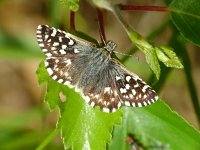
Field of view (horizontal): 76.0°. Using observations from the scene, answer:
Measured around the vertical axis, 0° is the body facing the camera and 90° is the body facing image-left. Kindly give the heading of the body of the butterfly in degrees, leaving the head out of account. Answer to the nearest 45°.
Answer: approximately 225°

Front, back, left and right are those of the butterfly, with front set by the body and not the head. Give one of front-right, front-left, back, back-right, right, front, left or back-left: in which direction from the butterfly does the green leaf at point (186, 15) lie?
front-right

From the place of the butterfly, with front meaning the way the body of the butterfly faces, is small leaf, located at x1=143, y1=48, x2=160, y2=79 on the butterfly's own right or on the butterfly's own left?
on the butterfly's own right
